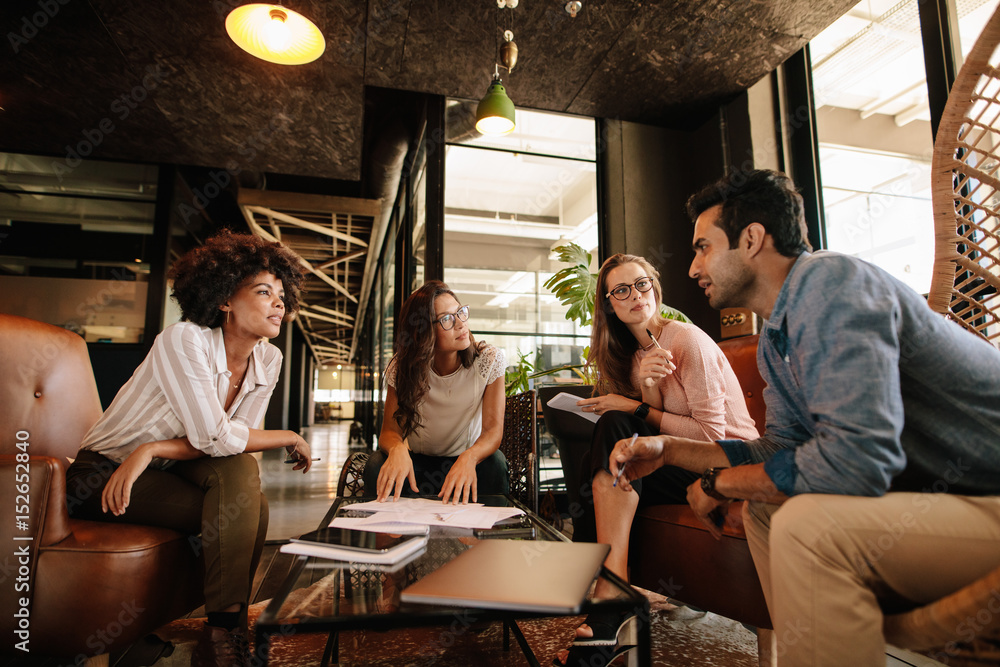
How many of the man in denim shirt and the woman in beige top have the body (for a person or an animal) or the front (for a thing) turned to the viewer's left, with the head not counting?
1

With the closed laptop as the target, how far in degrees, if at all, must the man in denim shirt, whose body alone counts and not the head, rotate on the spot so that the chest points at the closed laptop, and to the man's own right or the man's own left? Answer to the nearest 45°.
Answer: approximately 45° to the man's own left

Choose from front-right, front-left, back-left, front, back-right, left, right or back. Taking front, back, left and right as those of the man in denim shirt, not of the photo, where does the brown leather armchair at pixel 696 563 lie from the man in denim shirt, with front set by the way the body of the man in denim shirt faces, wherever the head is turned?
front-right

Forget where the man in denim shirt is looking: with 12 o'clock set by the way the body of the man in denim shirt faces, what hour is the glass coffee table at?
The glass coffee table is roughly at 11 o'clock from the man in denim shirt.

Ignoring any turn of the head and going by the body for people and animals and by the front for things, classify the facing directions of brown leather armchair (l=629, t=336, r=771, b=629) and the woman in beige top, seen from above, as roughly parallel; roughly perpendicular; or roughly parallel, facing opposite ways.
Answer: roughly perpendicular

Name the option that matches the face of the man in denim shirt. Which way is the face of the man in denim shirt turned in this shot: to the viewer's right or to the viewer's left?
to the viewer's left

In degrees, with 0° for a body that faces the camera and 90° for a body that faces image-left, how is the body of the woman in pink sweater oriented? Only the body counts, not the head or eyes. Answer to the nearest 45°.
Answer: approximately 45°

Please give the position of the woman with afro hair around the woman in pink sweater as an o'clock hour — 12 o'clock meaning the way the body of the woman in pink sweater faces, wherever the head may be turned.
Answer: The woman with afro hair is roughly at 1 o'clock from the woman in pink sweater.

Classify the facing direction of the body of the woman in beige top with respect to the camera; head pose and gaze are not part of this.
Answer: toward the camera

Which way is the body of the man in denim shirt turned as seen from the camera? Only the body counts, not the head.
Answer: to the viewer's left

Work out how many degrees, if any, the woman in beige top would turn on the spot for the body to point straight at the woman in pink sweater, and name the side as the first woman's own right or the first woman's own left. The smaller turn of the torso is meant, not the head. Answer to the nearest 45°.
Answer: approximately 45° to the first woman's own left
